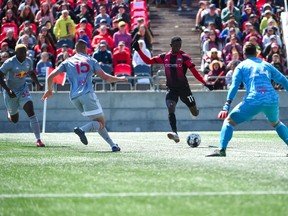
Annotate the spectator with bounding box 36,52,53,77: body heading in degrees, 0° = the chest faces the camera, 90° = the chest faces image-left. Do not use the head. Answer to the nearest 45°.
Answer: approximately 0°

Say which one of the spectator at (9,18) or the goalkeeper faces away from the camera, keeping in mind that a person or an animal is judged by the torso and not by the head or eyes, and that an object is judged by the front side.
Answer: the goalkeeper

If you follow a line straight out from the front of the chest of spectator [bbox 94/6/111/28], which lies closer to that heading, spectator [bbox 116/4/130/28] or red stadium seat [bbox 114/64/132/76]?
the red stadium seat

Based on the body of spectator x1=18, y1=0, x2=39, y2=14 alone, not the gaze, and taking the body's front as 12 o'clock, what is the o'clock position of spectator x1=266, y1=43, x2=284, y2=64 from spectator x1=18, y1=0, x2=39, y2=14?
spectator x1=266, y1=43, x2=284, y2=64 is roughly at 10 o'clock from spectator x1=18, y1=0, x2=39, y2=14.

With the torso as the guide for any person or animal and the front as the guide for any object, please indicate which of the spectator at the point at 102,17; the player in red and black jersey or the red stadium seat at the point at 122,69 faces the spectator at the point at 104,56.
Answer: the spectator at the point at 102,17
